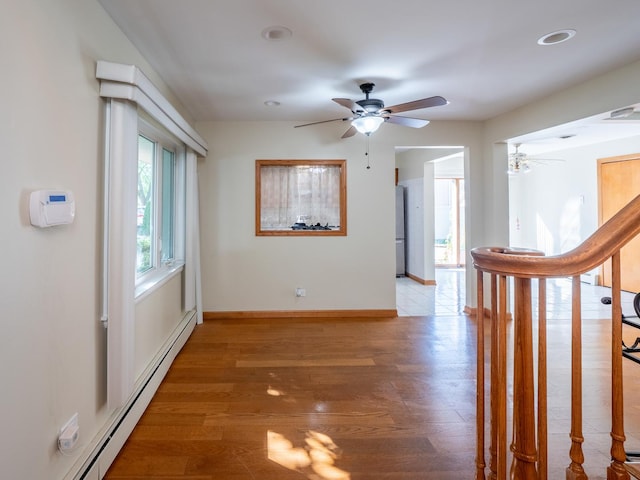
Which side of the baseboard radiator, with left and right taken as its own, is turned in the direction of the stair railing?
front

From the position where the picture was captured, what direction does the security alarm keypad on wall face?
facing the viewer and to the right of the viewer

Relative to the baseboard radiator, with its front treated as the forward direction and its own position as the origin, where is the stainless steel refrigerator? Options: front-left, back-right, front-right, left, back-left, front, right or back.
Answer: left

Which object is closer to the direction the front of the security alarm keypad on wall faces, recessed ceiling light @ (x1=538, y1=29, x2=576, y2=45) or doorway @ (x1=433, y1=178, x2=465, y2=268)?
the recessed ceiling light

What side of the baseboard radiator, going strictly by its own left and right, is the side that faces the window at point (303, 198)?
left

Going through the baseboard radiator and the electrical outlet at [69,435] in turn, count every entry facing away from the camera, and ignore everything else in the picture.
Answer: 0

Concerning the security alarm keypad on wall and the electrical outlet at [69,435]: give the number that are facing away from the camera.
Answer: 0

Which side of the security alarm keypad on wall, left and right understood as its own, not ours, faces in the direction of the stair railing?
front
